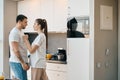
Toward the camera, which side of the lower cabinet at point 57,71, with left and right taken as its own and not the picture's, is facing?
front

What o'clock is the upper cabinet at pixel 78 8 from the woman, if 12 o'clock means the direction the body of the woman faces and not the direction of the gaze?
The upper cabinet is roughly at 5 o'clock from the woman.

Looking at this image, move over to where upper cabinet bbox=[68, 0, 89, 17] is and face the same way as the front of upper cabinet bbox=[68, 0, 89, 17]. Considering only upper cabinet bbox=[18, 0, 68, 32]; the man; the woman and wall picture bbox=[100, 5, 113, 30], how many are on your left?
1

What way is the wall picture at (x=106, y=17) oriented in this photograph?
toward the camera

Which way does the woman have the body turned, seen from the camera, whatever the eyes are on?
to the viewer's left

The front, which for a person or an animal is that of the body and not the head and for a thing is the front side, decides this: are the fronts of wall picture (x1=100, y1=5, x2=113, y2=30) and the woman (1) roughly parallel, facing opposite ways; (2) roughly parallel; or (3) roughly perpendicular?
roughly perpendicular

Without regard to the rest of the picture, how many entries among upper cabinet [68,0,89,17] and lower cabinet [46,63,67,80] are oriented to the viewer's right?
0

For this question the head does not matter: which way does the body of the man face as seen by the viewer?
to the viewer's right

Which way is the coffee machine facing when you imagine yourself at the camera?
facing the viewer and to the left of the viewer

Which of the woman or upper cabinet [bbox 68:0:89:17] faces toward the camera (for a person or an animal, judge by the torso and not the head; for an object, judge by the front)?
the upper cabinet

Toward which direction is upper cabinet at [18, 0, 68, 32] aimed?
toward the camera

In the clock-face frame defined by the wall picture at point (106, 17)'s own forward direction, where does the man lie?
The man is roughly at 2 o'clock from the wall picture.

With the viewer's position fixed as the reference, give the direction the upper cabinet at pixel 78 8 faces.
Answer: facing the viewer

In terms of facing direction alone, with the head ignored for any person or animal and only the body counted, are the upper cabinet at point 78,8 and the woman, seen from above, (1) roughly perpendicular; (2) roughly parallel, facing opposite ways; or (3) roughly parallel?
roughly perpendicular
